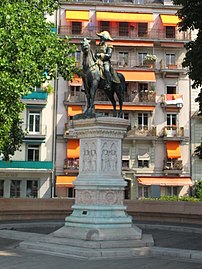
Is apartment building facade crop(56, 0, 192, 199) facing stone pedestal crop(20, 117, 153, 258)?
yes

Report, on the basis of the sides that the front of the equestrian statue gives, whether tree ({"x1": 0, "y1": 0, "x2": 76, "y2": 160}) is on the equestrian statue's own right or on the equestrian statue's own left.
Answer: on the equestrian statue's own right

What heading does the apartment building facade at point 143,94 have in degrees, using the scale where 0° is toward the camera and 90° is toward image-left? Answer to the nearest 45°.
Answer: approximately 0°

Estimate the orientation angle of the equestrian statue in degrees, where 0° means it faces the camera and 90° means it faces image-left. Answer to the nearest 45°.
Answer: approximately 45°
